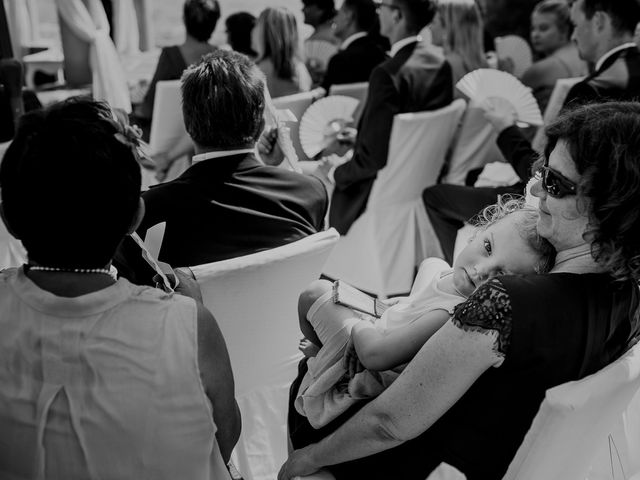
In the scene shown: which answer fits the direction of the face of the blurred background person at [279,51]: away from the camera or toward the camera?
away from the camera

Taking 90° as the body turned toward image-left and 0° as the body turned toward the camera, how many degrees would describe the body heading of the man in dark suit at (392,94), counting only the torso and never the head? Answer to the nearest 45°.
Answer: approximately 135°

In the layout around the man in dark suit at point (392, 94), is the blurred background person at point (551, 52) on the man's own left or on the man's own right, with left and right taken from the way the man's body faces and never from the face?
on the man's own right

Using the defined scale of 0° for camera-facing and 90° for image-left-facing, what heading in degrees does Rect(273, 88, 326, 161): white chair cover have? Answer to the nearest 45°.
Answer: approximately 135°

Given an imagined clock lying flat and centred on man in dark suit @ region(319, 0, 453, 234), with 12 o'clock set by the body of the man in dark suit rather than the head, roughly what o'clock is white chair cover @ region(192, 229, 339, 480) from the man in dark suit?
The white chair cover is roughly at 8 o'clock from the man in dark suit.
